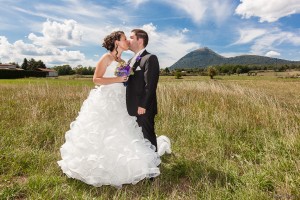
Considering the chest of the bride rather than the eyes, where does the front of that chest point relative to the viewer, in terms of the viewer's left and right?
facing to the right of the viewer

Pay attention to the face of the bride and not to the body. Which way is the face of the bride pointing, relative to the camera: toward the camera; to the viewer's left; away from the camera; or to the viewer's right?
to the viewer's right

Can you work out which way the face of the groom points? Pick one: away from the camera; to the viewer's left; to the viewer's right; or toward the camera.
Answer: to the viewer's left
